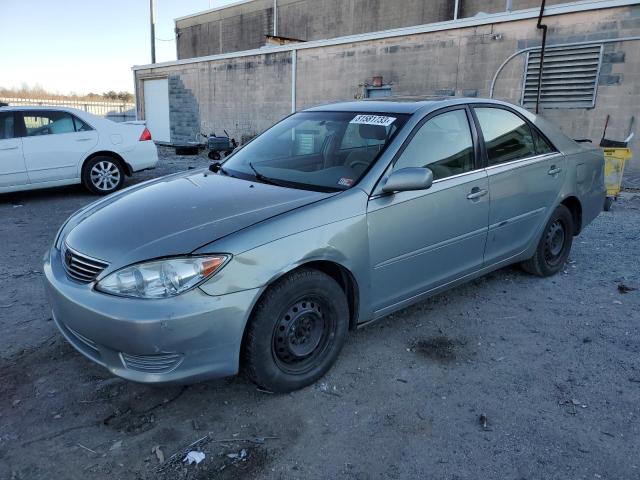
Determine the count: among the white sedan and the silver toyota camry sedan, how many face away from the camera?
0

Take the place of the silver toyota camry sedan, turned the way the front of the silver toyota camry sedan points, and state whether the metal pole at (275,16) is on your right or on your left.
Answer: on your right

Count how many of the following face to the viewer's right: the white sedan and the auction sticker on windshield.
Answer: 0

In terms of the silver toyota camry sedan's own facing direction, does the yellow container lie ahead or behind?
behind

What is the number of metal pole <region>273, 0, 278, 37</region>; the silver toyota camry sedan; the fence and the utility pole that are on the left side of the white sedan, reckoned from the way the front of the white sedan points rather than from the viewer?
1

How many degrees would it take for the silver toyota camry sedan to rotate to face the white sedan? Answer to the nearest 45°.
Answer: approximately 90° to its right

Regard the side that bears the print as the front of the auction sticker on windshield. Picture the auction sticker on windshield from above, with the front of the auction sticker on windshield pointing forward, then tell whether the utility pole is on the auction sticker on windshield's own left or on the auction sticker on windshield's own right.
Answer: on the auction sticker on windshield's own right

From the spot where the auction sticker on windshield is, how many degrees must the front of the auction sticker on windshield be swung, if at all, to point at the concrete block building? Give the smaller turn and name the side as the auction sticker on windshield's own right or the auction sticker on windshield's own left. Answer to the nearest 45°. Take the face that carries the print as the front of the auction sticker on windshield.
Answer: approximately 135° to the auction sticker on windshield's own right

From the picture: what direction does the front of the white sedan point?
to the viewer's left

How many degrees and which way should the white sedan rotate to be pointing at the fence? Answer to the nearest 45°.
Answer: approximately 90° to its right

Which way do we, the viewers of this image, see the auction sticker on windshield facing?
facing the viewer and to the left of the viewer

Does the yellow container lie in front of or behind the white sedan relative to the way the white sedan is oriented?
behind
